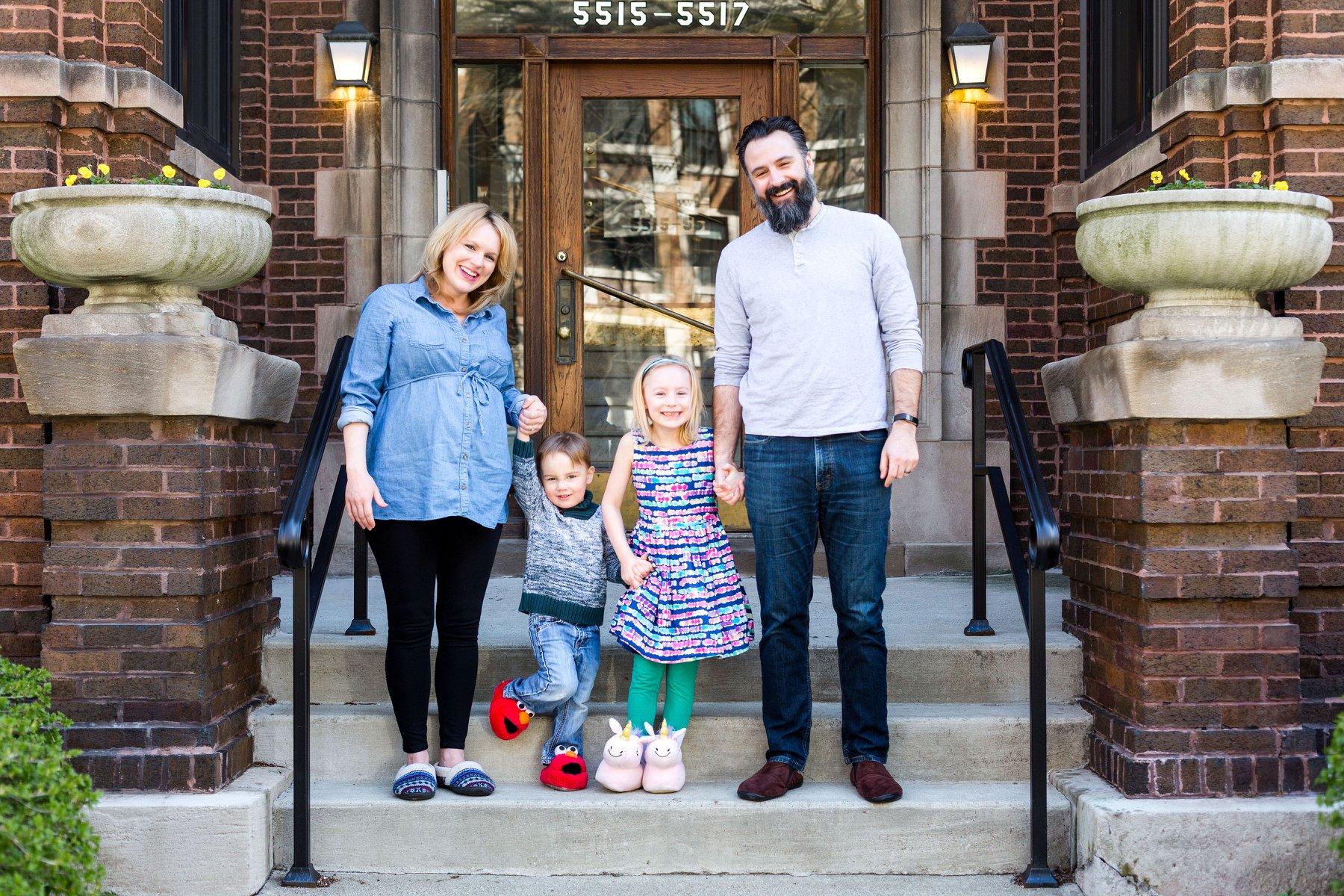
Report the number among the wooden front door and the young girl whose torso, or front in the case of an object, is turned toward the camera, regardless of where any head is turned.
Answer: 2

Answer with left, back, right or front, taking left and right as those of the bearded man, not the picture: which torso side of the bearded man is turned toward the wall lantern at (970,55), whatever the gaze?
back

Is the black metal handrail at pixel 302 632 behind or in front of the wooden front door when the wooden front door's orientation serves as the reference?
in front

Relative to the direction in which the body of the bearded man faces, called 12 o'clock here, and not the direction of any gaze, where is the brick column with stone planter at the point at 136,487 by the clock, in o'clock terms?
The brick column with stone planter is roughly at 3 o'clock from the bearded man.

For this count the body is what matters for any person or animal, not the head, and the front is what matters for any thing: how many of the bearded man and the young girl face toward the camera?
2

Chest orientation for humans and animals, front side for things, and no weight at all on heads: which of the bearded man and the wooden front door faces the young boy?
the wooden front door

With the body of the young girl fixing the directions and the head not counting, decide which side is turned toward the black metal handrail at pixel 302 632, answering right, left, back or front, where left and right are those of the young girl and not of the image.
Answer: right

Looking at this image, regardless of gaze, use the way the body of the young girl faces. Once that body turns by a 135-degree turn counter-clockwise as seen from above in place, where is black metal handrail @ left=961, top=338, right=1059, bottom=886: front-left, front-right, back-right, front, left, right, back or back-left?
front-right

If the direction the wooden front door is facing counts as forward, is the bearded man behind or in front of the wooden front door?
in front

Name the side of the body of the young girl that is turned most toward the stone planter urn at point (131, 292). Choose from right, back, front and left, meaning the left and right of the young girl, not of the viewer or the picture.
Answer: right

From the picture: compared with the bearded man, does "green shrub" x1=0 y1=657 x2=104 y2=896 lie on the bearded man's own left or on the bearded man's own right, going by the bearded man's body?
on the bearded man's own right

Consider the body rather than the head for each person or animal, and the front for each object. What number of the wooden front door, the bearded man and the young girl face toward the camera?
3
